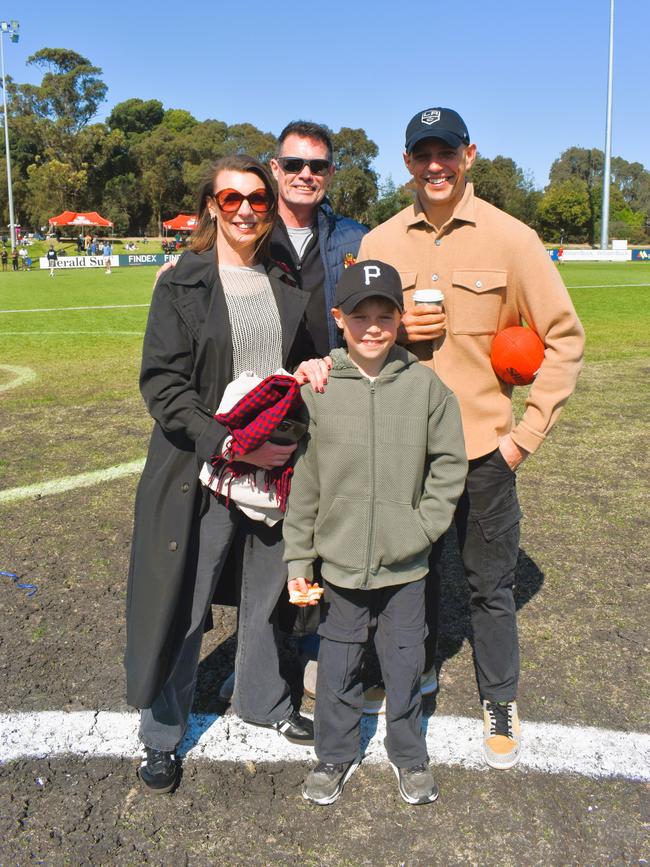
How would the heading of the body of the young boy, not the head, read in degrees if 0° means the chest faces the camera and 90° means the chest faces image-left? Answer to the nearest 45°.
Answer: approximately 0°

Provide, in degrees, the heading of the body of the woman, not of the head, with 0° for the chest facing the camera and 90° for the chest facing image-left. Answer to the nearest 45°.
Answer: approximately 315°

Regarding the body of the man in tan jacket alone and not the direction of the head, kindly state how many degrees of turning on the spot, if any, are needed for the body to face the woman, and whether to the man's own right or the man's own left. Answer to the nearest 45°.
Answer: approximately 90° to the man's own right

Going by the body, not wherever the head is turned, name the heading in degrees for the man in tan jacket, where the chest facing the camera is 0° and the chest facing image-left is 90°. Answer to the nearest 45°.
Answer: approximately 0°

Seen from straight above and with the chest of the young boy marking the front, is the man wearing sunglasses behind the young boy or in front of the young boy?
behind
